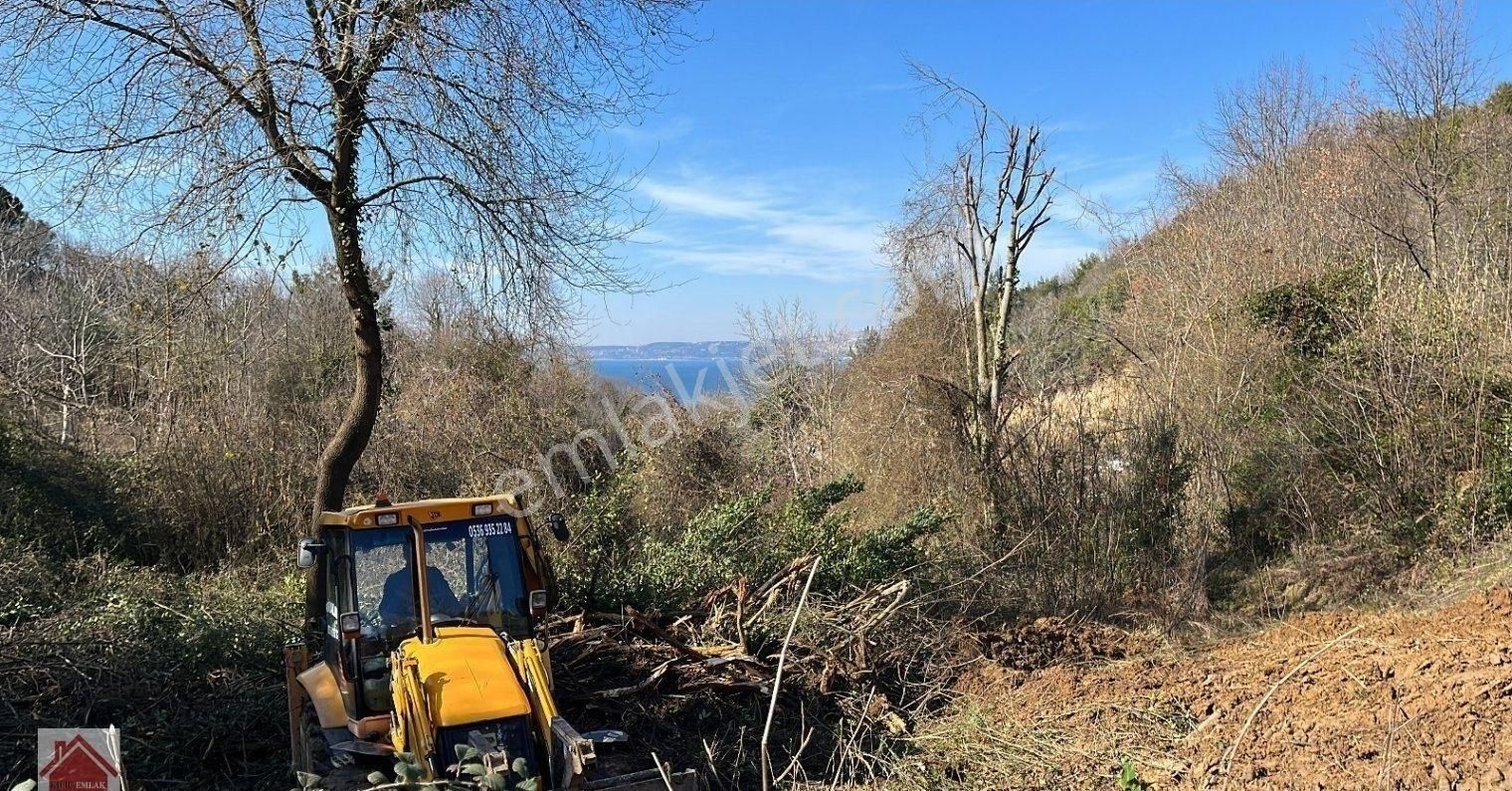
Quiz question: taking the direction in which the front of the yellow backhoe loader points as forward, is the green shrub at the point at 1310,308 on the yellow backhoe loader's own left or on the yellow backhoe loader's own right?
on the yellow backhoe loader's own left

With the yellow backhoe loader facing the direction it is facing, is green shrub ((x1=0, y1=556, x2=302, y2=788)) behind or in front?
behind

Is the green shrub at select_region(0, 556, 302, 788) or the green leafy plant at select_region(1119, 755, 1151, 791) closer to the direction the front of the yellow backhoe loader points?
the green leafy plant

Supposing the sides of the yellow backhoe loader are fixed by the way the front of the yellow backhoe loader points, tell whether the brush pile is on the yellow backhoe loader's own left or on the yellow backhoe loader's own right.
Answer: on the yellow backhoe loader's own left

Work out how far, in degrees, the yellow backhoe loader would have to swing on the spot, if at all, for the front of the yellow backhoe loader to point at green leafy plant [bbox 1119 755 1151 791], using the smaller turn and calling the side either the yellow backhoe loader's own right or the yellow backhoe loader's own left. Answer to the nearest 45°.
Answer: approximately 45° to the yellow backhoe loader's own left

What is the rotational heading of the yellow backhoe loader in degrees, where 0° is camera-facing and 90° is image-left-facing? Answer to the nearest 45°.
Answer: approximately 315°

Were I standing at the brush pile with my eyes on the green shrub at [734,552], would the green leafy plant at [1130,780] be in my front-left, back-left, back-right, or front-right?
back-right

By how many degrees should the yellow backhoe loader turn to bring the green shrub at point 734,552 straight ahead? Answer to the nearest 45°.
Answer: approximately 90° to its left
